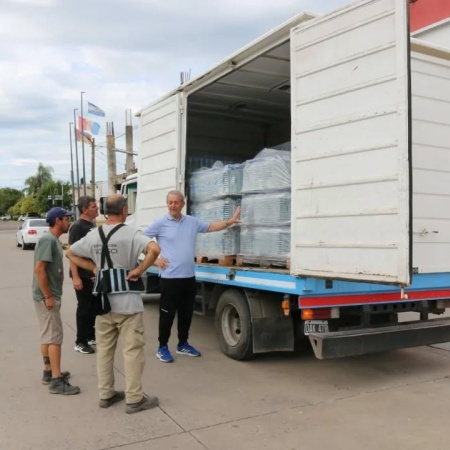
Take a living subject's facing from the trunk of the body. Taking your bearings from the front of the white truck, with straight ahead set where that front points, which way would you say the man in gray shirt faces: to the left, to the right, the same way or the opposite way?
to the right

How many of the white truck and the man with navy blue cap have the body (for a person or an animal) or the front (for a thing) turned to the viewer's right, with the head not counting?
1

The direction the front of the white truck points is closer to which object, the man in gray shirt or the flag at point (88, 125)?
the flag

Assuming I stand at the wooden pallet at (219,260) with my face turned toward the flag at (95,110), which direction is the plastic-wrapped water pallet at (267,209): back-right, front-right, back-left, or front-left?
back-right

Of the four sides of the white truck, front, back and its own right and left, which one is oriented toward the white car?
front

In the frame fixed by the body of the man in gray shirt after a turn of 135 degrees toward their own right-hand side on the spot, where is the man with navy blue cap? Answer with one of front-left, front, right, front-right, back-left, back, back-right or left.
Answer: back-right

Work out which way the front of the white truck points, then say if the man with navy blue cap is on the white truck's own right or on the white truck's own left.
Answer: on the white truck's own left

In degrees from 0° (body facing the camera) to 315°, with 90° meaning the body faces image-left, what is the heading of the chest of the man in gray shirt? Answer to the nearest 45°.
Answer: approximately 225°

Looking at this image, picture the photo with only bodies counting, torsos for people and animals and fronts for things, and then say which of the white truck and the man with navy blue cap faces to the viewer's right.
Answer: the man with navy blue cap

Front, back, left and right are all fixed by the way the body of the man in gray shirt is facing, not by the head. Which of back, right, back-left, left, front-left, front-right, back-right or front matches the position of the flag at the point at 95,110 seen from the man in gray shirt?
front-left

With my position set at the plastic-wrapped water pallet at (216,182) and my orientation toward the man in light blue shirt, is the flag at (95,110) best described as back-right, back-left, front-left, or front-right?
back-right

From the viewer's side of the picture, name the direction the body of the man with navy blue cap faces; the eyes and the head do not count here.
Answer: to the viewer's right

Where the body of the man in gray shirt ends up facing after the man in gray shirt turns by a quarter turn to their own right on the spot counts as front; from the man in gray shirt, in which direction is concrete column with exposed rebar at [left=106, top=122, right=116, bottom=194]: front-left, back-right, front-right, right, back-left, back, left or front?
back-left

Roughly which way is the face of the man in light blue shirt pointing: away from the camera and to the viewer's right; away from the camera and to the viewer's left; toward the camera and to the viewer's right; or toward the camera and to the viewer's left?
toward the camera and to the viewer's left

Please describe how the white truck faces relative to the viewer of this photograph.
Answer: facing away from the viewer and to the left of the viewer

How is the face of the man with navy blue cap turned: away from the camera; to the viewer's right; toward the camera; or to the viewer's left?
to the viewer's right

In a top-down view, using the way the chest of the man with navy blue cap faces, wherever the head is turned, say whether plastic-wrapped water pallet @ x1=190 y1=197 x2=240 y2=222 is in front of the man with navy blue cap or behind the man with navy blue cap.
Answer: in front
